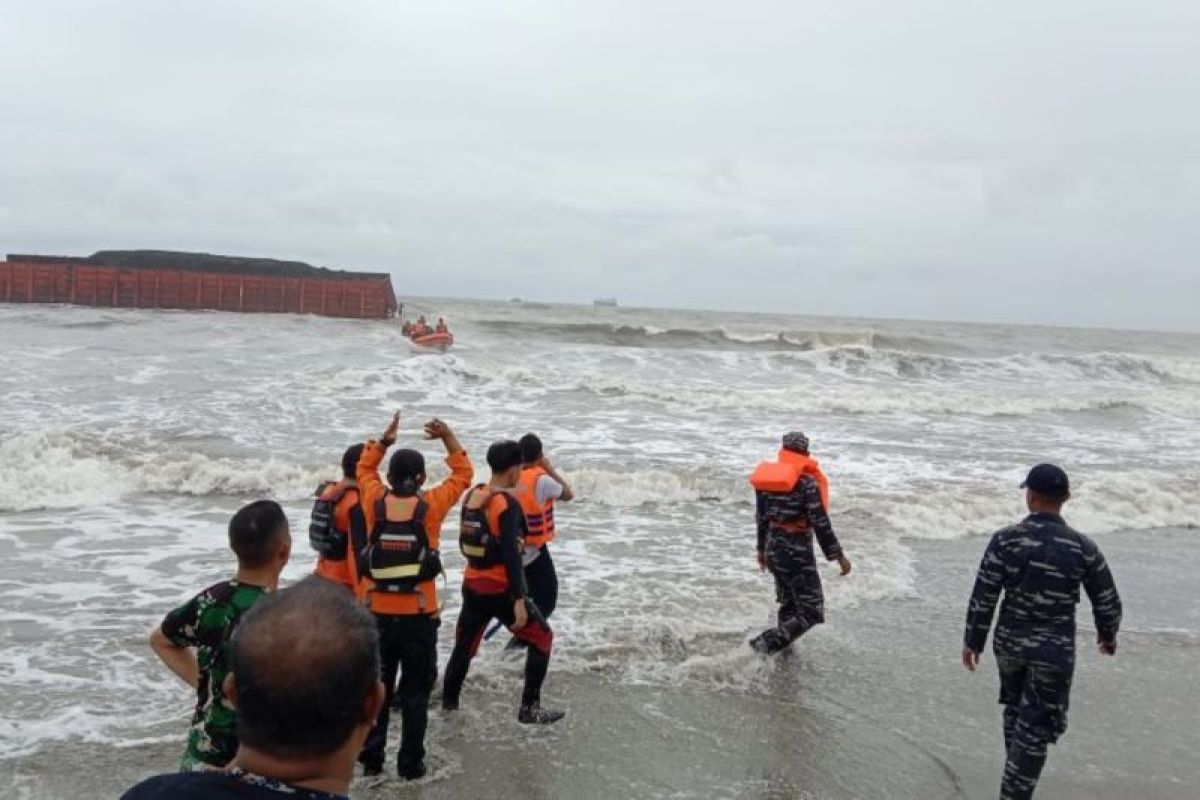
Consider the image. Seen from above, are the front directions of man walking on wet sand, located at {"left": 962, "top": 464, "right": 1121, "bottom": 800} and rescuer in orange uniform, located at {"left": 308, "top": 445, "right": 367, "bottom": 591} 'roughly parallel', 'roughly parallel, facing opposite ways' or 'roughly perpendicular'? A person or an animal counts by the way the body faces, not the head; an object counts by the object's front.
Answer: roughly parallel

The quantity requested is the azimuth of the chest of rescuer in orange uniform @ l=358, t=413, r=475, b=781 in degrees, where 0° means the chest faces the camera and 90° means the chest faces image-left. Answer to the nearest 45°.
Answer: approximately 180°

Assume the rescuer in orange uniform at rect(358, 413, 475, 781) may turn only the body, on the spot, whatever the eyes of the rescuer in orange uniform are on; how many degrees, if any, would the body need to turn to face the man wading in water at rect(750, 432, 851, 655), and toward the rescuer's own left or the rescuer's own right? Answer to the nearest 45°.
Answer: approximately 45° to the rescuer's own right

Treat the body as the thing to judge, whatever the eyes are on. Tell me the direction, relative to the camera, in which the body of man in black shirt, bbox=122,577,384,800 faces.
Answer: away from the camera

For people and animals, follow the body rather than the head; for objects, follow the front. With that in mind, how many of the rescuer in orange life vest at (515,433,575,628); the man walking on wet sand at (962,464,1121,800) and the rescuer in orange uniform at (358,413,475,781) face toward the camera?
0

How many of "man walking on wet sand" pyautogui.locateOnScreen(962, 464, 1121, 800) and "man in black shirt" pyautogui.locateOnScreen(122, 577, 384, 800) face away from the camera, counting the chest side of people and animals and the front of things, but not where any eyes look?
2

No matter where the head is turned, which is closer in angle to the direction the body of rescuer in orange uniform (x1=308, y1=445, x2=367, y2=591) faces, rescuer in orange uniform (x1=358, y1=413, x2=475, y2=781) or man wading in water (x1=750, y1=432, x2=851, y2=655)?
the man wading in water

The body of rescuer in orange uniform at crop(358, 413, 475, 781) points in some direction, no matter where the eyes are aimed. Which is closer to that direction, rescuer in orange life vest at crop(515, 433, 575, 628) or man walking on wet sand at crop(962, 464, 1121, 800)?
the rescuer in orange life vest

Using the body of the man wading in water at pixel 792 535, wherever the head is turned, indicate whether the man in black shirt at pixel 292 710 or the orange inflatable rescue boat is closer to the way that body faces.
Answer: the orange inflatable rescue boat

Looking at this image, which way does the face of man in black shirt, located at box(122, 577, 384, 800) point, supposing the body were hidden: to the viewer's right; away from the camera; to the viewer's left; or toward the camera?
away from the camera
